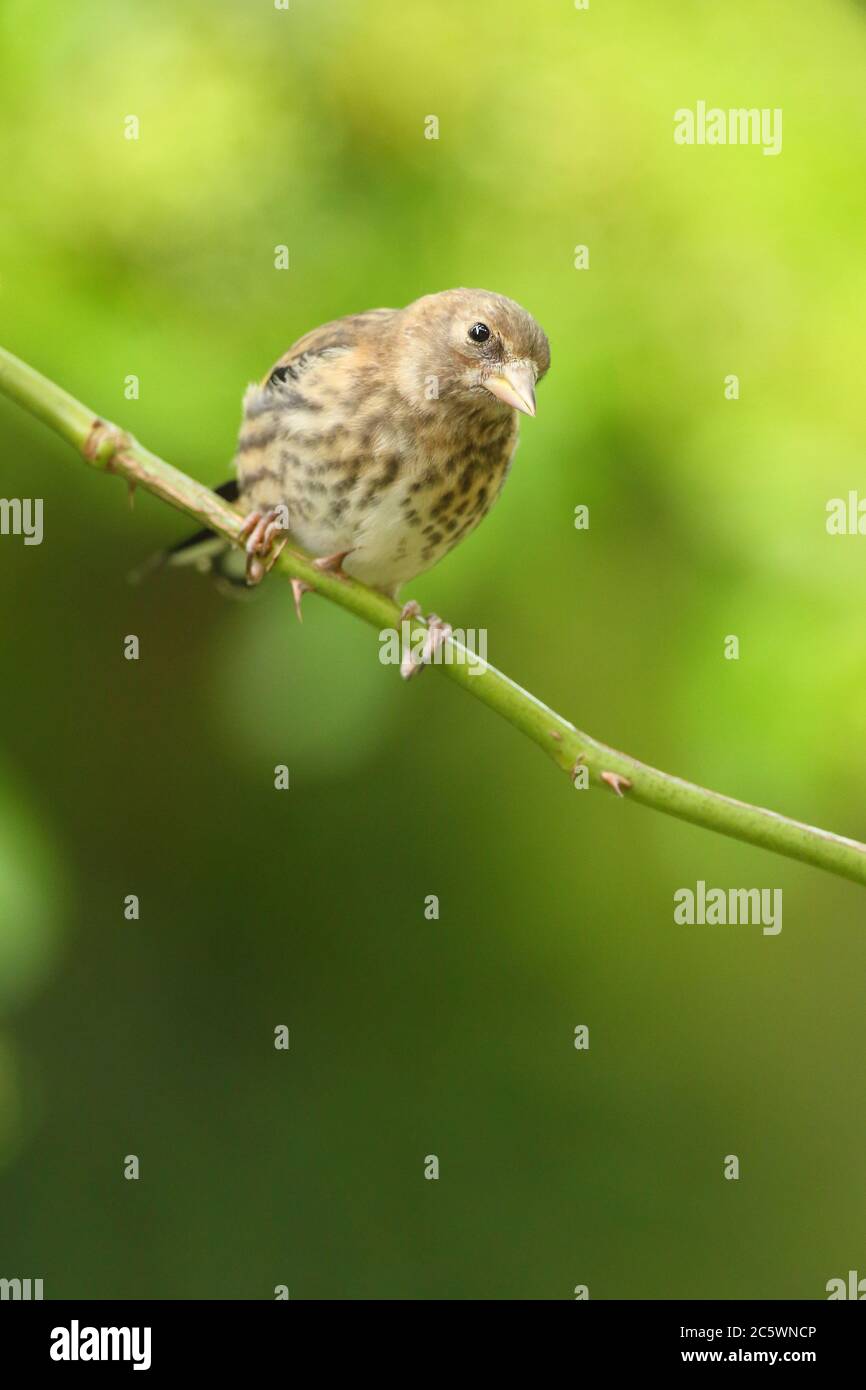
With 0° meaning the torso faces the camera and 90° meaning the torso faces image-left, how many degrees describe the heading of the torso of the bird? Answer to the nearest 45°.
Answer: approximately 315°
